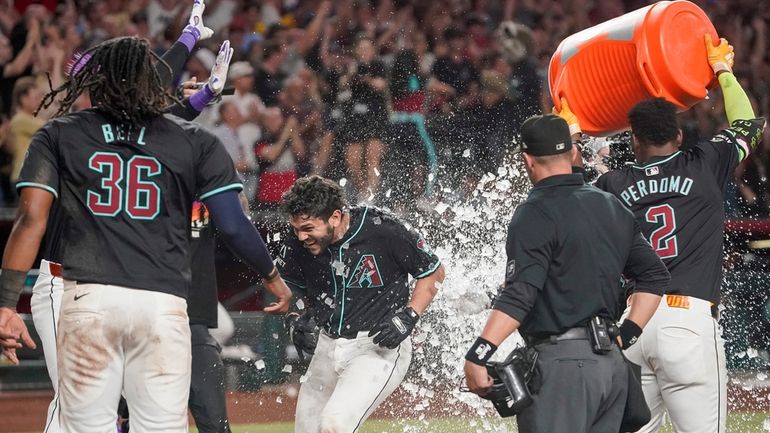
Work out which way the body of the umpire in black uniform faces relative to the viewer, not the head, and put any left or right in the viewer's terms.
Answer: facing away from the viewer and to the left of the viewer

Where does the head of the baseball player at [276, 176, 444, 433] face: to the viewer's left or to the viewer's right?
to the viewer's left

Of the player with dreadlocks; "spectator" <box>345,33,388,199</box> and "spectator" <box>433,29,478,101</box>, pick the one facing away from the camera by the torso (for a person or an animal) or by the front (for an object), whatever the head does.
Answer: the player with dreadlocks

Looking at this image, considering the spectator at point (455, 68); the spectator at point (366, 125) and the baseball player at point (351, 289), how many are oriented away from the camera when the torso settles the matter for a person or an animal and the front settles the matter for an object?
0

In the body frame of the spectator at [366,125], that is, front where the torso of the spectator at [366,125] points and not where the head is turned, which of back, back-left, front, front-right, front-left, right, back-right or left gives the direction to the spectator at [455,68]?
back-left

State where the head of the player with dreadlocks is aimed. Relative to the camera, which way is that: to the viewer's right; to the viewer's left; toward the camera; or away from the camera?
away from the camera

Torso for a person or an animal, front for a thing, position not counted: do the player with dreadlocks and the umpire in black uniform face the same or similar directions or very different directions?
same or similar directions

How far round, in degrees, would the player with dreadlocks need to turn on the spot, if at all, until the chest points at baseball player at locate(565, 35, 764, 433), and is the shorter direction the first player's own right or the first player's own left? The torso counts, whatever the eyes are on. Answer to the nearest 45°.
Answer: approximately 90° to the first player's own right

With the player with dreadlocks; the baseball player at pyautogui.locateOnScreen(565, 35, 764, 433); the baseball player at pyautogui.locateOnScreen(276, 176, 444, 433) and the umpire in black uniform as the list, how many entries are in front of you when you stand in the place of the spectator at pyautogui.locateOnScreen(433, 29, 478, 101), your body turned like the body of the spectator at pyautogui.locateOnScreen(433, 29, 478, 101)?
4

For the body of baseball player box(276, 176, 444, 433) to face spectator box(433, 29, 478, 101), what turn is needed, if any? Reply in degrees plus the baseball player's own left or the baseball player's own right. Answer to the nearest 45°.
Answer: approximately 135° to the baseball player's own right

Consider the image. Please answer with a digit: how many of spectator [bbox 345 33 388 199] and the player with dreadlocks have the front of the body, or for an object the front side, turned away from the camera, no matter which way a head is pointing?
1

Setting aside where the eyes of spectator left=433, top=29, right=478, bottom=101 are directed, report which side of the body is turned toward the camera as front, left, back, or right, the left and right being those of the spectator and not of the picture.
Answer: front

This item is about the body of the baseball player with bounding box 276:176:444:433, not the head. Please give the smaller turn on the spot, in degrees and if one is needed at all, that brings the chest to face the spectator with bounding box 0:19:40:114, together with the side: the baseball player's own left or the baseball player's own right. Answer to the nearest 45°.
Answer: approximately 90° to the baseball player's own right

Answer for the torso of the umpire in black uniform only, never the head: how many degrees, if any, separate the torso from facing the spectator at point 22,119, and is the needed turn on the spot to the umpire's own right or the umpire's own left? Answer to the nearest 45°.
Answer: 0° — they already face them

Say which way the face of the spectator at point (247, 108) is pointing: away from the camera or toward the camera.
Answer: toward the camera

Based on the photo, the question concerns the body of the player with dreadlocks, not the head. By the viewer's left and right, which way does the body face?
facing away from the viewer
